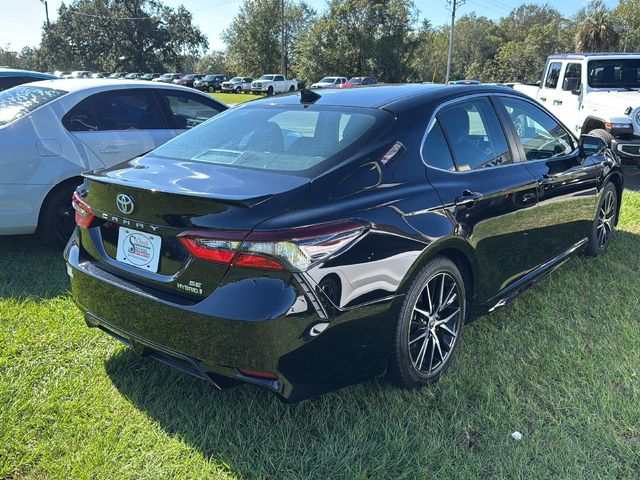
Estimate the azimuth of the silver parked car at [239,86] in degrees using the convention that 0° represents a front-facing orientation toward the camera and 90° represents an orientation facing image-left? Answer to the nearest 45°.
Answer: approximately 45°

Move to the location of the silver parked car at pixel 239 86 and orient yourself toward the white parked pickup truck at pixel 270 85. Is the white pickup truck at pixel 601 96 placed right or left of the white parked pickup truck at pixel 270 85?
right

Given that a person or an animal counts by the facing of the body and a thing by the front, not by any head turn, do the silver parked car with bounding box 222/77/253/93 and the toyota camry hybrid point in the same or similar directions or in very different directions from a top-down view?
very different directions

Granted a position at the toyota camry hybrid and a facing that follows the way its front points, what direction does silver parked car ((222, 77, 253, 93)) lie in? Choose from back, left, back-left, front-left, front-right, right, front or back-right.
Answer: front-left

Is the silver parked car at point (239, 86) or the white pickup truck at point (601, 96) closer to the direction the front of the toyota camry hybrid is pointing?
the white pickup truck

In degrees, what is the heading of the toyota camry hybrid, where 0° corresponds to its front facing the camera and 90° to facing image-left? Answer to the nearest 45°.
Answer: approximately 225°

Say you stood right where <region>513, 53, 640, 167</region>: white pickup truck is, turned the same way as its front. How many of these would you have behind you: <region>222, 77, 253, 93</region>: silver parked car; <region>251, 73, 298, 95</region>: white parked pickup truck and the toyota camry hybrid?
2

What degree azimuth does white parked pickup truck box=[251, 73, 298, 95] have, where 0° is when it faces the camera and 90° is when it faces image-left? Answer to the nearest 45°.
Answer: approximately 45°

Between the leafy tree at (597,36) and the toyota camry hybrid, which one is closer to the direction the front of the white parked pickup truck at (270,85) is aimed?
the toyota camry hybrid

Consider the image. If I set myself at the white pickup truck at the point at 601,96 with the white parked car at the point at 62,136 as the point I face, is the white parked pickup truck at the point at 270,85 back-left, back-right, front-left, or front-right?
back-right
